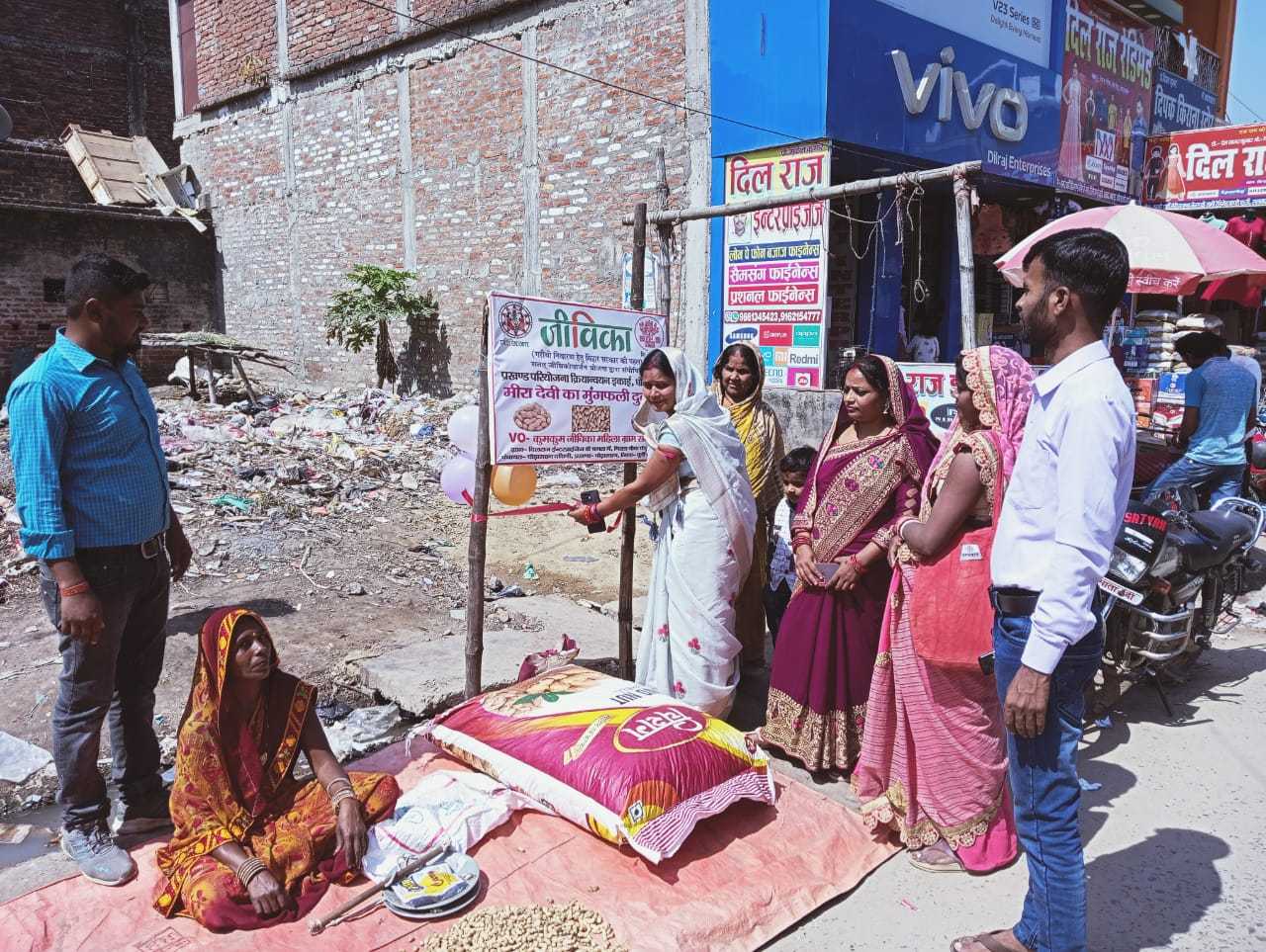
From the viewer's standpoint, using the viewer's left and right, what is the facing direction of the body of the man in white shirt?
facing to the left of the viewer

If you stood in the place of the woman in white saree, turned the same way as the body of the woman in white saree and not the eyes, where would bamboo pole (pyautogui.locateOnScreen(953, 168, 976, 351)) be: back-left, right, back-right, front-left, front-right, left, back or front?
back

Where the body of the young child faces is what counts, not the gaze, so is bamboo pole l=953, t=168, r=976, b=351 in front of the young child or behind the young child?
behind

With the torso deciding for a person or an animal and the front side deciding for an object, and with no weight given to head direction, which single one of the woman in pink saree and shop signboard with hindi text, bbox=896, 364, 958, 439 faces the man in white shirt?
the shop signboard with hindi text

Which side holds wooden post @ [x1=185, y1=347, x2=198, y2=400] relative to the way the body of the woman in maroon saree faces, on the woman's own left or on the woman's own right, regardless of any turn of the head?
on the woman's own right

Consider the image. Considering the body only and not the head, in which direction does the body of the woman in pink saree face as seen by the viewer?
to the viewer's left

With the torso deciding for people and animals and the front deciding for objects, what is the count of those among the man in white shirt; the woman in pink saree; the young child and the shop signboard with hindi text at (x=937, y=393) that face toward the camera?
2

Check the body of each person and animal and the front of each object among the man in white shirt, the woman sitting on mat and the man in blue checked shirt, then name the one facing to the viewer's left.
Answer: the man in white shirt

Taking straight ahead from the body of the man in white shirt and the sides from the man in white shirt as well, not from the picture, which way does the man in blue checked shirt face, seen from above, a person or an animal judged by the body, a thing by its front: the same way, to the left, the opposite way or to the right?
the opposite way

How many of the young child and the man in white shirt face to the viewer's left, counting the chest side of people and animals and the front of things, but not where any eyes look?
1

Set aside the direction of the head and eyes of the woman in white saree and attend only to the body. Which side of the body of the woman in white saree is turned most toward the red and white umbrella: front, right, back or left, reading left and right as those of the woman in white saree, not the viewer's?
back
